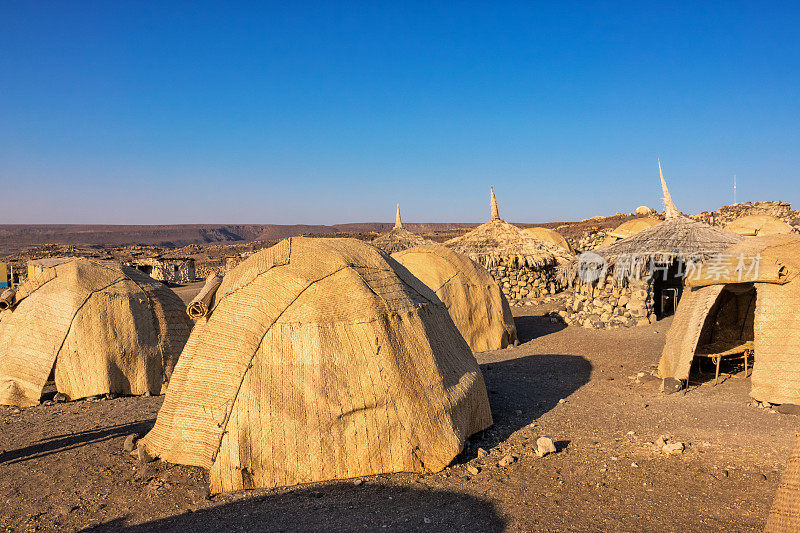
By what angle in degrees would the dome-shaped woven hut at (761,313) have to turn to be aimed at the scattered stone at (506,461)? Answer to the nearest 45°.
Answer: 0° — it already faces it

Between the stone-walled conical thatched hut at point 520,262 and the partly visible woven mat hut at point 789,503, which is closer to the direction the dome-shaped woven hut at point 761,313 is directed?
the partly visible woven mat hut

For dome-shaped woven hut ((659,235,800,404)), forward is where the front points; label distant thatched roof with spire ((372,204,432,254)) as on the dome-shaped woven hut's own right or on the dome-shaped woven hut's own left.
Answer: on the dome-shaped woven hut's own right

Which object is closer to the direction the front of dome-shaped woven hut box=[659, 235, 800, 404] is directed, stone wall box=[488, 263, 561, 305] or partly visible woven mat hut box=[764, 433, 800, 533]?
the partly visible woven mat hut

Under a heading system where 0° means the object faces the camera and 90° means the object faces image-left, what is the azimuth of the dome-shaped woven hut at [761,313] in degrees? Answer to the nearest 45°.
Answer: approximately 45°

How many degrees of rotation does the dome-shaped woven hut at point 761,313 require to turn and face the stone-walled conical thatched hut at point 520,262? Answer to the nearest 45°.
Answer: approximately 90° to its right

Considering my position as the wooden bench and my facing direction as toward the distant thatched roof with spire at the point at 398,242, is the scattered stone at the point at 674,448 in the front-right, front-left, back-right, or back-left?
back-left

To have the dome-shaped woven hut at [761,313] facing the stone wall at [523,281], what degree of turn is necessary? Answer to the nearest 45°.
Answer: approximately 90° to its right
